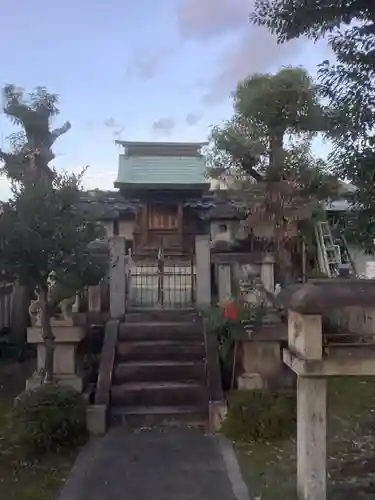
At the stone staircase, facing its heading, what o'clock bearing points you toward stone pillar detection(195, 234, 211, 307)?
The stone pillar is roughly at 7 o'clock from the stone staircase.

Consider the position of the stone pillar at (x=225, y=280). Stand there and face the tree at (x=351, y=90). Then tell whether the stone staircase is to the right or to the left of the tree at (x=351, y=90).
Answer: right

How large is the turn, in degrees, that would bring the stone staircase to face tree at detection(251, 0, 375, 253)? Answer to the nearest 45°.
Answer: approximately 45° to its left

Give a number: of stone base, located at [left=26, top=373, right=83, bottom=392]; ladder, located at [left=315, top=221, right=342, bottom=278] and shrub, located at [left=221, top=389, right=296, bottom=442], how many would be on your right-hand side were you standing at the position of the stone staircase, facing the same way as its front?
1

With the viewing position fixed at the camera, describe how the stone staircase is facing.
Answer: facing the viewer

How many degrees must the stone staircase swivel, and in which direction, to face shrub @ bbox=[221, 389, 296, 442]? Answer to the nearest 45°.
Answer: approximately 45° to its left

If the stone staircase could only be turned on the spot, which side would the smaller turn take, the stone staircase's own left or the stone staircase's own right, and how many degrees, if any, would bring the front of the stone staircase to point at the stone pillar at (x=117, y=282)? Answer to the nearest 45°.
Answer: approximately 135° to the stone staircase's own right

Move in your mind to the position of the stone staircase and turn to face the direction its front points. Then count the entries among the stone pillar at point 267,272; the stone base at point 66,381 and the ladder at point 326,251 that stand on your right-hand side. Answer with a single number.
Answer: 1

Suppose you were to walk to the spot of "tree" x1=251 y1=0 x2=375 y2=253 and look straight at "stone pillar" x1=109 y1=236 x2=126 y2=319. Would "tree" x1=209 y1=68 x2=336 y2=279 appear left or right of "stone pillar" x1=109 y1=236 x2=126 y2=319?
right

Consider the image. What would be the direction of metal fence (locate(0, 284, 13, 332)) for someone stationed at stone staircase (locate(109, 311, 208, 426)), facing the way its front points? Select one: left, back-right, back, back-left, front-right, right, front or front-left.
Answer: back-right

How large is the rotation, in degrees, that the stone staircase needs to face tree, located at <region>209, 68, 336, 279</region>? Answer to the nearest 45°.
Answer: approximately 135° to its left

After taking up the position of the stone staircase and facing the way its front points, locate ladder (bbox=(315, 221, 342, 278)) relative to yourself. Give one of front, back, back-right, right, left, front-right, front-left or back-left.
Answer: back-left

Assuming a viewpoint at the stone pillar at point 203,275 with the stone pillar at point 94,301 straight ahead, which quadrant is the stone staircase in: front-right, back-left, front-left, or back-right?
front-left

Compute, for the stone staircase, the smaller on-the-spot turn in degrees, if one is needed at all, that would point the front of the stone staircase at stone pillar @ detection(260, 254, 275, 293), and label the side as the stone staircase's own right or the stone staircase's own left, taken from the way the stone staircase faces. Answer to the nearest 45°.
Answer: approximately 135° to the stone staircase's own left

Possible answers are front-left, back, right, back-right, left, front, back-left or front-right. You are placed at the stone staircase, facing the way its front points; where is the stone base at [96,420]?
front-right
